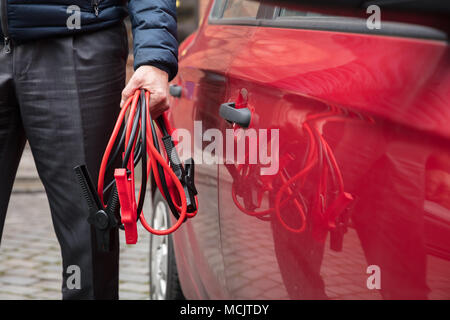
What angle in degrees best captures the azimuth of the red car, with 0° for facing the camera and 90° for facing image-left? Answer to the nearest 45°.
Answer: approximately 315°
